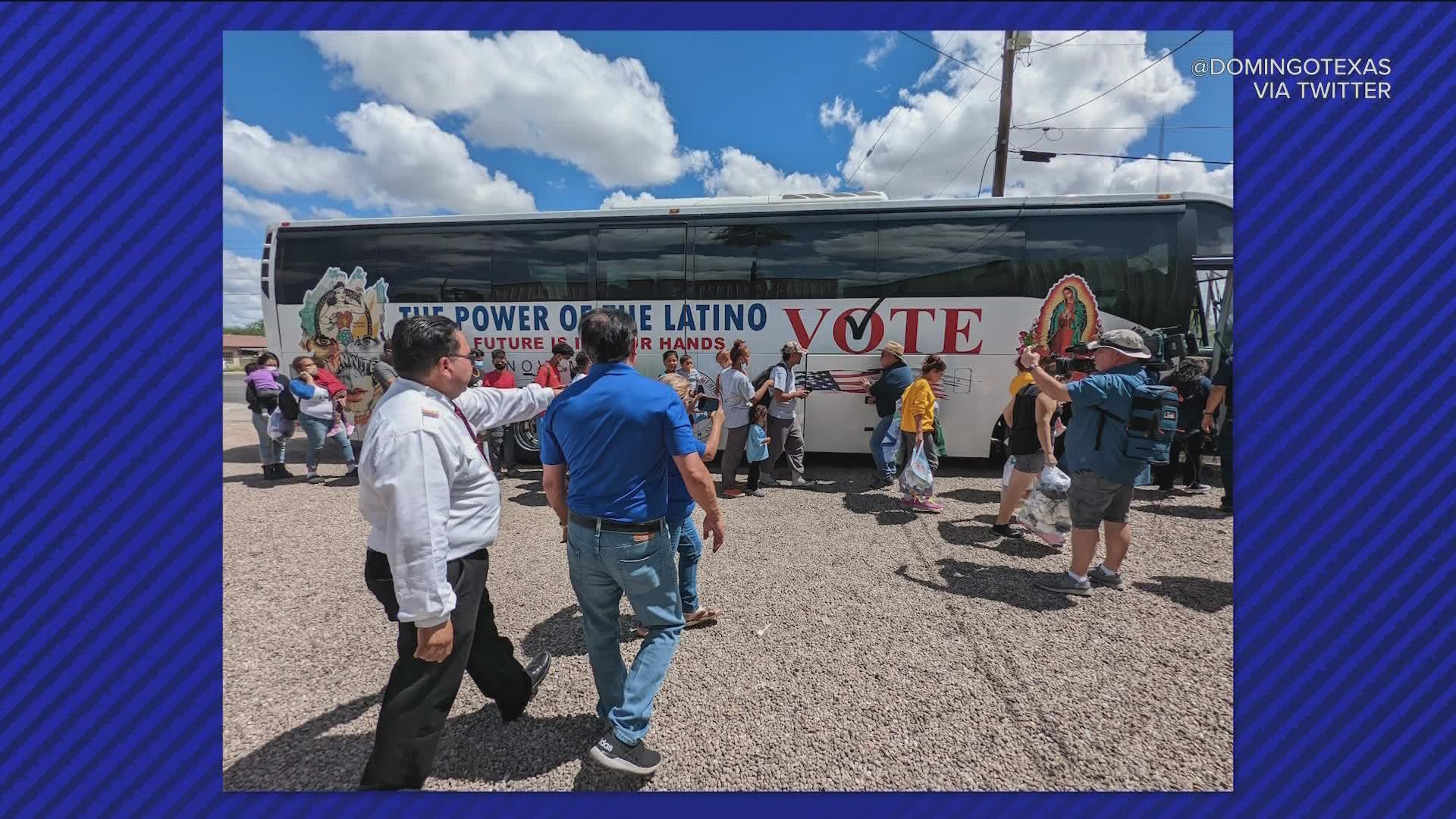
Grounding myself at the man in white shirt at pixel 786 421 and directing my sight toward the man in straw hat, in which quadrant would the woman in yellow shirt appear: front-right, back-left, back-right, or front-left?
front-right

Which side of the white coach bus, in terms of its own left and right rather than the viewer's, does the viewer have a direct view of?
right

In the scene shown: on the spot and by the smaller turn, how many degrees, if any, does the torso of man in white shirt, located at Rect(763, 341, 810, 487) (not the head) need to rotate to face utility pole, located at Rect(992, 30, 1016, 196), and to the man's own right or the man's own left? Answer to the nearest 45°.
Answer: approximately 45° to the man's own left

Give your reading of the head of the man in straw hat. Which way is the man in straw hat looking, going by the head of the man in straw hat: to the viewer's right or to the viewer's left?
to the viewer's left

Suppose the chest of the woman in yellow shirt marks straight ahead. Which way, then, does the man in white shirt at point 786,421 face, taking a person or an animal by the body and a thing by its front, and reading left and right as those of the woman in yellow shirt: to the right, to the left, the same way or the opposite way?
the same way

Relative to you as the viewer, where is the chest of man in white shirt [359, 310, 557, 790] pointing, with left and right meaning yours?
facing to the right of the viewer

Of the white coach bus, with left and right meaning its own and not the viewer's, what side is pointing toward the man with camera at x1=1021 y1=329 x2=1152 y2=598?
right

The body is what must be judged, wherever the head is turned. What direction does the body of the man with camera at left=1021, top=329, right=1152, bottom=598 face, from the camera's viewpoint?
to the viewer's left

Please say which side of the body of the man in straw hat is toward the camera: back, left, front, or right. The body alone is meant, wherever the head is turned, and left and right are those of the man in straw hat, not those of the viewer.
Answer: left

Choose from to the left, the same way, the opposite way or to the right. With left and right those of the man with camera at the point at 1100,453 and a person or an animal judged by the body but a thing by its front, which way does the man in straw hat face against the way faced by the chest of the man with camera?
the same way
